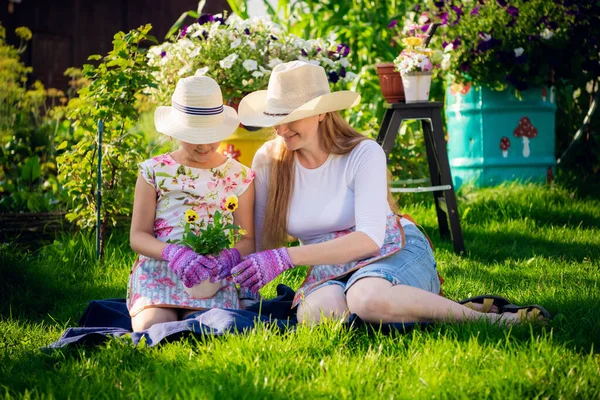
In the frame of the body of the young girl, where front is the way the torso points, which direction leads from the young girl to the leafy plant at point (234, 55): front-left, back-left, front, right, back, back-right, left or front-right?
back

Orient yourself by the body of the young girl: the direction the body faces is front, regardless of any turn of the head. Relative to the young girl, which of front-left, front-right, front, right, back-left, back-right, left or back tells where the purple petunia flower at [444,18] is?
back-left

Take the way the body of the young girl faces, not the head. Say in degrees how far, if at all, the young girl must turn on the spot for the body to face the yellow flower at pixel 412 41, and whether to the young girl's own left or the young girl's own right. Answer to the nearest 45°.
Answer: approximately 135° to the young girl's own left

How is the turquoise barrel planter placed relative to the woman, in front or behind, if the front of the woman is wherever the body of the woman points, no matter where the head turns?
behind

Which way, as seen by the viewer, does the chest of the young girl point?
toward the camera

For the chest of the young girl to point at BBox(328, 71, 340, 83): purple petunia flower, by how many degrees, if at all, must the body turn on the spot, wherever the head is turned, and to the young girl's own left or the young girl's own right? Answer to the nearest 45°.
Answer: approximately 135° to the young girl's own left

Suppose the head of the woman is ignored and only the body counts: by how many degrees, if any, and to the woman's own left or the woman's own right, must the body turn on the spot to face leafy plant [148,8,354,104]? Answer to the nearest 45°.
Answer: approximately 135° to the woman's own right

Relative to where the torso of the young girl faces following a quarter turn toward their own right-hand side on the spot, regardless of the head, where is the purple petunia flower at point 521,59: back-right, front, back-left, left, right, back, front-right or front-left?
back-right

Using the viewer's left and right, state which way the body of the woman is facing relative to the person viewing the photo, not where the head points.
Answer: facing the viewer and to the left of the viewer

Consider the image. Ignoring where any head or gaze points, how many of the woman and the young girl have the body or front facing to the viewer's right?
0
